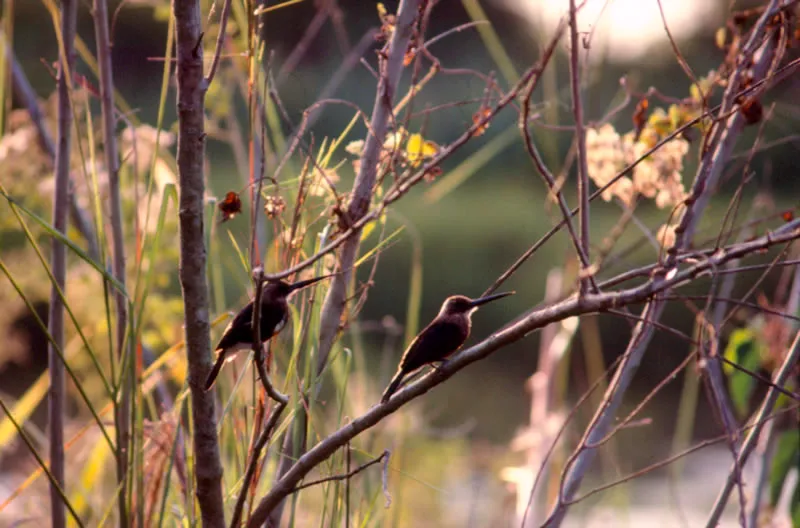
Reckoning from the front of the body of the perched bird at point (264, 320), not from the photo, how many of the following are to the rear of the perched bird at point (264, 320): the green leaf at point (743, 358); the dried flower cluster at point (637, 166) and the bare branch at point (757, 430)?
0

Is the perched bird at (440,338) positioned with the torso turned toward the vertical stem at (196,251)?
no

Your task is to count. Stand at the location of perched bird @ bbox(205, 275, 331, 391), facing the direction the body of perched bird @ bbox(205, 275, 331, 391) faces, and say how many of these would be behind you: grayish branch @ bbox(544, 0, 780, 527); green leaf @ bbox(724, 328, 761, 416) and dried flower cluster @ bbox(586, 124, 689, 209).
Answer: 0

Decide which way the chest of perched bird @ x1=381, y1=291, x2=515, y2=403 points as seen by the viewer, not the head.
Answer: to the viewer's right

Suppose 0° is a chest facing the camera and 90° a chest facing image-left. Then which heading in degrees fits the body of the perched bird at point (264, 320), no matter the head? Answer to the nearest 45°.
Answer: approximately 270°

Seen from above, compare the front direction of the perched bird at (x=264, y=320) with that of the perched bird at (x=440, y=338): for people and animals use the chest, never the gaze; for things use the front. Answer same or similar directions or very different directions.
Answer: same or similar directions

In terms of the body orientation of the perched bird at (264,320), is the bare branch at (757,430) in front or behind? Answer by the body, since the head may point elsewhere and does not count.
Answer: in front

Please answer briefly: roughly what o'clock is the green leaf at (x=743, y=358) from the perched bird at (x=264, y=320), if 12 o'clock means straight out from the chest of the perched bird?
The green leaf is roughly at 11 o'clock from the perched bird.

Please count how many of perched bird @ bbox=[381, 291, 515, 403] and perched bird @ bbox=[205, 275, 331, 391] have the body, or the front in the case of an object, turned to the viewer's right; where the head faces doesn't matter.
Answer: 2

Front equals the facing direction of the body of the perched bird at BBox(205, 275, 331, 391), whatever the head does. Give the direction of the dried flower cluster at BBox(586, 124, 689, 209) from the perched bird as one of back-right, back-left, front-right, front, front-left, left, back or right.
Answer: front
